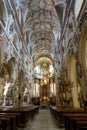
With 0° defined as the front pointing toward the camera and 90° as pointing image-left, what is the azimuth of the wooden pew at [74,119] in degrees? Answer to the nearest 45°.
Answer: approximately 180°
